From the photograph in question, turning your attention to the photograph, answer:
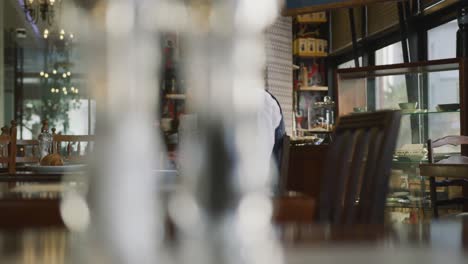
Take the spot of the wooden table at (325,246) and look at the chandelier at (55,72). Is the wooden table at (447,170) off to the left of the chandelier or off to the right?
right

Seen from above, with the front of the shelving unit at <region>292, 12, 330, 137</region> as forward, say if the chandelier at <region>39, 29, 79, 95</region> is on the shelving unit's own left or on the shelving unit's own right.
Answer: on the shelving unit's own right

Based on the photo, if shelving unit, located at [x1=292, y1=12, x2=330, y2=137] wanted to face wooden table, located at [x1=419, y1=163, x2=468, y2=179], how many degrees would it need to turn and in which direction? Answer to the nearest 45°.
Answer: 0° — it already faces it

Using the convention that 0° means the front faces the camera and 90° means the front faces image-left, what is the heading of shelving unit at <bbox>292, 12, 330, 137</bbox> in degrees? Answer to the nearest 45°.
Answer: approximately 0°
